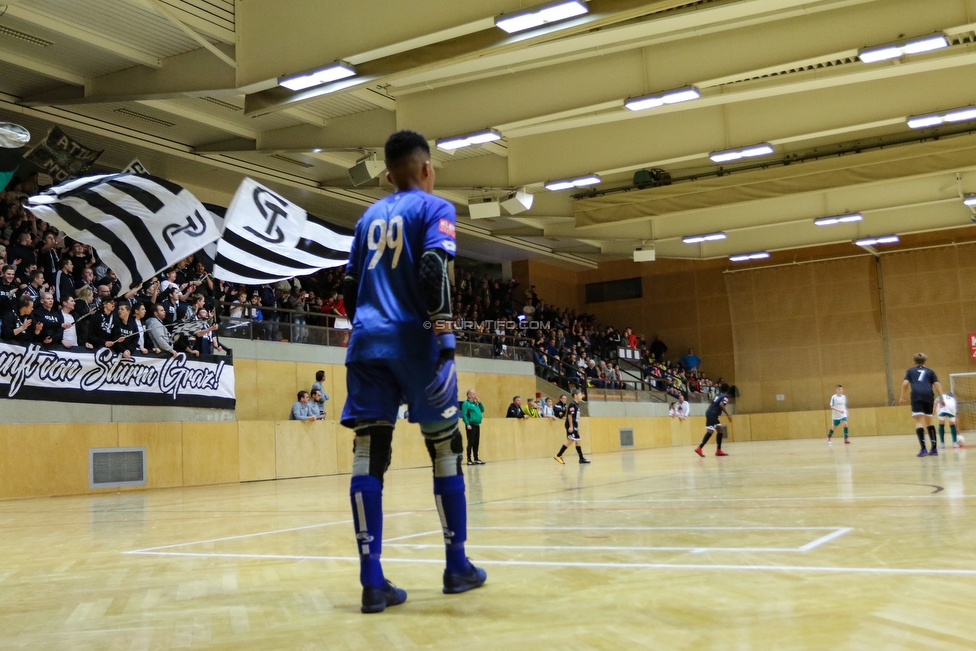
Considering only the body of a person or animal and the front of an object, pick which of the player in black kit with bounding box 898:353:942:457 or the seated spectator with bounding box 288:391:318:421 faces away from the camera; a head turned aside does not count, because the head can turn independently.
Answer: the player in black kit

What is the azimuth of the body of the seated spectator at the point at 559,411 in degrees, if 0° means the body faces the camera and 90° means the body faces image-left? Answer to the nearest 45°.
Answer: approximately 315°

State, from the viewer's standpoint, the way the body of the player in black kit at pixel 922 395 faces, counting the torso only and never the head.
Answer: away from the camera

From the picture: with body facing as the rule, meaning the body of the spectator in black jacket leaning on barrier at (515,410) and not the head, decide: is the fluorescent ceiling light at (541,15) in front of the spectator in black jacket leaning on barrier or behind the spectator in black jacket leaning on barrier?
in front

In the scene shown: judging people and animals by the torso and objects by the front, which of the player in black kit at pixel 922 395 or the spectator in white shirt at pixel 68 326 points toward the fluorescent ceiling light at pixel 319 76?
the spectator in white shirt

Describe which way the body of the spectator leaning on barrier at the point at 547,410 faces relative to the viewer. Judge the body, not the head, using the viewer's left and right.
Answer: facing the viewer and to the right of the viewer

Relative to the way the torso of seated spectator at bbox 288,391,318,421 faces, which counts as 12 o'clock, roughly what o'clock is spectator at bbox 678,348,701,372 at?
spectator at bbox 678,348,701,372 is roughly at 9 o'clock from seated spectator at bbox 288,391,318,421.

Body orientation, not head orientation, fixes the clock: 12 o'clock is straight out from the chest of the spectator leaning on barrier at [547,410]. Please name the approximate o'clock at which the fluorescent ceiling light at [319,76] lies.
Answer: The fluorescent ceiling light is roughly at 2 o'clock from the spectator leaning on barrier.

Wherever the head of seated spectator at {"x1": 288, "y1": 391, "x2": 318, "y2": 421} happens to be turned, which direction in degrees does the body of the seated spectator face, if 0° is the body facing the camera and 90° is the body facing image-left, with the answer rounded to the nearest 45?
approximately 315°

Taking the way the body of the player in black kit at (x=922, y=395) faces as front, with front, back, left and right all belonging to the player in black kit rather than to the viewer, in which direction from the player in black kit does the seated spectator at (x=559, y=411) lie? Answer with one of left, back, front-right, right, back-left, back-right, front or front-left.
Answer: front-left

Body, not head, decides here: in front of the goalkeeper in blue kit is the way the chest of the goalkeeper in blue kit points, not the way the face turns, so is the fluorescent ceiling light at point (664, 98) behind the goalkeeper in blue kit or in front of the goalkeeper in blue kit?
in front
